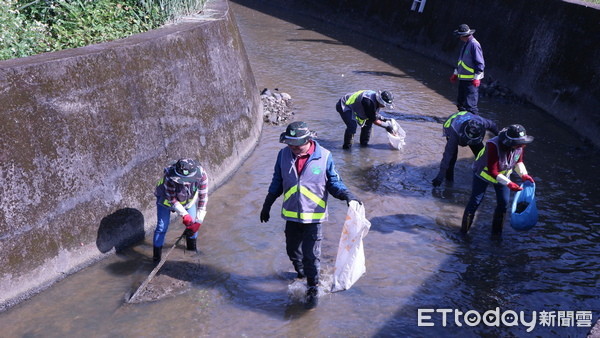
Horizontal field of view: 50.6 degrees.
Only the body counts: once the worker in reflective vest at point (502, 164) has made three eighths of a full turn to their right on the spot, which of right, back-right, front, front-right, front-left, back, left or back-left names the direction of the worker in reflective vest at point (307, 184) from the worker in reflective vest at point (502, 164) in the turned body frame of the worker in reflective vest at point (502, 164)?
front-left

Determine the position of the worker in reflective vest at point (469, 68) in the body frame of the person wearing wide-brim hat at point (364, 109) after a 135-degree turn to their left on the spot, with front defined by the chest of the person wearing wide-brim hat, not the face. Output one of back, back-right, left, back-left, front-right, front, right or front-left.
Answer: right

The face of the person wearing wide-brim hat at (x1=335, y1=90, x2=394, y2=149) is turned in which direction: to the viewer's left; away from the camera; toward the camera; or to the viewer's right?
to the viewer's right

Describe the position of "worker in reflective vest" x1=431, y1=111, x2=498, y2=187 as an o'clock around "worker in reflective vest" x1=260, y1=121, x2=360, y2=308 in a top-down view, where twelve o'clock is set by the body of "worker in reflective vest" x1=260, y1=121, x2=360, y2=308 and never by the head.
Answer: "worker in reflective vest" x1=431, y1=111, x2=498, y2=187 is roughly at 7 o'clock from "worker in reflective vest" x1=260, y1=121, x2=360, y2=308.

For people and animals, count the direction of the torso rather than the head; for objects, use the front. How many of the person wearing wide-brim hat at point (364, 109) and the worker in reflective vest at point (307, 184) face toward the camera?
1

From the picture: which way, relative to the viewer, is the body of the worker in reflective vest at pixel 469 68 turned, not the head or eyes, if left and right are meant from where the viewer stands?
facing the viewer and to the left of the viewer

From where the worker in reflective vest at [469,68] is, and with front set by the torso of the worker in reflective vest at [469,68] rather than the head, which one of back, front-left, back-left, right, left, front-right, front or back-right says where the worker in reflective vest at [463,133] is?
front-left

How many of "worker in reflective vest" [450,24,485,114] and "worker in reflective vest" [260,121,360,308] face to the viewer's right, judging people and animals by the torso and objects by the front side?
0

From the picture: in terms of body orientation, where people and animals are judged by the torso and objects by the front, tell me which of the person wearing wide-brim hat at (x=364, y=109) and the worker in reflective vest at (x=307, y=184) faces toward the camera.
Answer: the worker in reflective vest

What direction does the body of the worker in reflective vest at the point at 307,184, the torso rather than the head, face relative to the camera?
toward the camera

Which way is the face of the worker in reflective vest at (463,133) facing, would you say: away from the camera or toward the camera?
toward the camera

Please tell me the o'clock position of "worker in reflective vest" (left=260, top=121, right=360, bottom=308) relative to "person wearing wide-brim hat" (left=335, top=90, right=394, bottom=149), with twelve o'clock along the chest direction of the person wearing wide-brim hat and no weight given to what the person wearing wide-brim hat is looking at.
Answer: The worker in reflective vest is roughly at 3 o'clock from the person wearing wide-brim hat.

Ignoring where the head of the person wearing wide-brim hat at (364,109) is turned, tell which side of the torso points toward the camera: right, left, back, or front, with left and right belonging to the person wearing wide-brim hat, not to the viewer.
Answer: right
